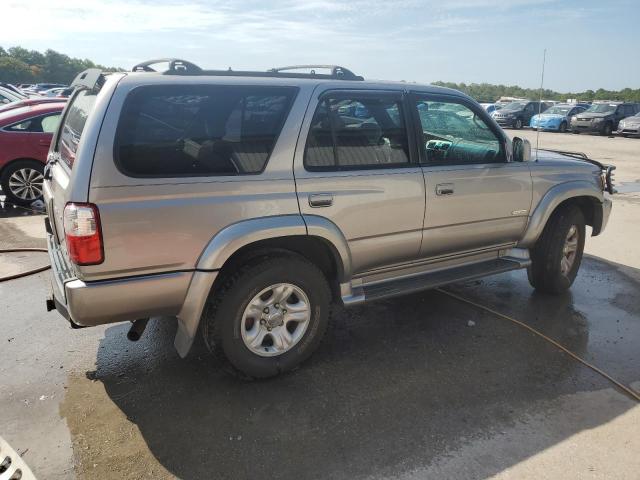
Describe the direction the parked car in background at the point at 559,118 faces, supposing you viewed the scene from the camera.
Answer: facing the viewer and to the left of the viewer

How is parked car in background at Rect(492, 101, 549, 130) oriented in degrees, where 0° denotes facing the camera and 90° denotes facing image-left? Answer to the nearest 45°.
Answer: approximately 45°

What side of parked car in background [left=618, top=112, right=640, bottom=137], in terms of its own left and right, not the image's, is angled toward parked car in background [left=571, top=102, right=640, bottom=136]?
right

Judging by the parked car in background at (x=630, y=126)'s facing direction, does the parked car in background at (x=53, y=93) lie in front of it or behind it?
in front

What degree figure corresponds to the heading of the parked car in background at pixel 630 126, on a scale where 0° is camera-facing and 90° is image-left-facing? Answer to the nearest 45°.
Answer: approximately 45°

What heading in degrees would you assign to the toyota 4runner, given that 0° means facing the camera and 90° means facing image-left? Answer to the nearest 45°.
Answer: approximately 225°
